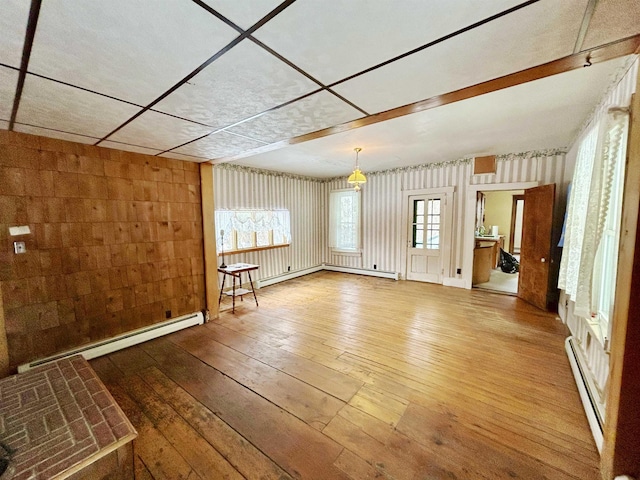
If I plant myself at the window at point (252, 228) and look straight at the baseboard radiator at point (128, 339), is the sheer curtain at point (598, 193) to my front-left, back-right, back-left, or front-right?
front-left

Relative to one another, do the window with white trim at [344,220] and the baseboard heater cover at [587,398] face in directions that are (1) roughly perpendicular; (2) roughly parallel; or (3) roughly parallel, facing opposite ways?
roughly perpendicular

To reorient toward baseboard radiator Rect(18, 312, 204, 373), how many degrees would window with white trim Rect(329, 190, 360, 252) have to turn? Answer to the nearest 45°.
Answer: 0° — it already faces it

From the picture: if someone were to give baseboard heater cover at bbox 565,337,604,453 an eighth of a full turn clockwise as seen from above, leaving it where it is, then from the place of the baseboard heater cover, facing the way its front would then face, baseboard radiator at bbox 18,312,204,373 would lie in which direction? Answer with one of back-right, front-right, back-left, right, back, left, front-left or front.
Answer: left

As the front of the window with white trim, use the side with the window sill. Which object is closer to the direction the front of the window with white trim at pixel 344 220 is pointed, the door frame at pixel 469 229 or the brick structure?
the brick structure

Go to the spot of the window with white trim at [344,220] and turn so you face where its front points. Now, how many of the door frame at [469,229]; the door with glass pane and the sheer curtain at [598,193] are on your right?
0

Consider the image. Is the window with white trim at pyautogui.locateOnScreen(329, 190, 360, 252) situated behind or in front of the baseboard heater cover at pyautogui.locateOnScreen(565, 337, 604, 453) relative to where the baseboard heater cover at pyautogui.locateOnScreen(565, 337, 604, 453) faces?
in front

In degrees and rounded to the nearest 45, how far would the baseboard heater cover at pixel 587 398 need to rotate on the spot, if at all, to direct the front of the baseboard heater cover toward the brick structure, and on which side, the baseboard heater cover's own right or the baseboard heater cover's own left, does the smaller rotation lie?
approximately 45° to the baseboard heater cover's own left

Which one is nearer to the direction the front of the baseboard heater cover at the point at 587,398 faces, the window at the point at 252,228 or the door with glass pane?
the window

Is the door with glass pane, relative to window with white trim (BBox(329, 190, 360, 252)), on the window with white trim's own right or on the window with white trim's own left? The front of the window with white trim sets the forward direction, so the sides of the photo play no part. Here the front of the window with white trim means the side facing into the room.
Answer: on the window with white trim's own left

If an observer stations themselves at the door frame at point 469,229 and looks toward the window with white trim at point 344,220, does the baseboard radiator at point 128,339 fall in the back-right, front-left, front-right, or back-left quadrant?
front-left

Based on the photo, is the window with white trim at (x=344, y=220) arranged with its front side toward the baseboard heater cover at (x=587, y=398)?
no

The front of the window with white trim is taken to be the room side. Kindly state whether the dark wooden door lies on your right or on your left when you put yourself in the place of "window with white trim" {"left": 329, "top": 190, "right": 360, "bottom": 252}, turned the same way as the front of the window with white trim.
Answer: on your left

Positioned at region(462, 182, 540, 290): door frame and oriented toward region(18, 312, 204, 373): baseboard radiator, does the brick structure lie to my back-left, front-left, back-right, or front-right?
front-left

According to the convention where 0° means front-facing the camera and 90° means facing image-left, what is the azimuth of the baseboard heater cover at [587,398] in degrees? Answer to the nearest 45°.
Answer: approximately 90°

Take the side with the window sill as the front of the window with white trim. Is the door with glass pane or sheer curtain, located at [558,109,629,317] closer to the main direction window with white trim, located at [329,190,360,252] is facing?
the sheer curtain

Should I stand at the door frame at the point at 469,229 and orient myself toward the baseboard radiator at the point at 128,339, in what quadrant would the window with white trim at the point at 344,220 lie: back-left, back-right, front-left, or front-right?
front-right

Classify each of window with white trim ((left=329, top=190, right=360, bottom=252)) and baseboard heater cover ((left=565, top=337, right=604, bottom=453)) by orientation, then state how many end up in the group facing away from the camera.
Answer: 0

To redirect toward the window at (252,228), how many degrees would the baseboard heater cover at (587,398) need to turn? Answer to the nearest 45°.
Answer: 0° — it already faces it
